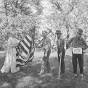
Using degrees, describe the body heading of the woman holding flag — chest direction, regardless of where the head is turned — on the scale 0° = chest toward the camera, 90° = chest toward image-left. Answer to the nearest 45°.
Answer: approximately 315°
